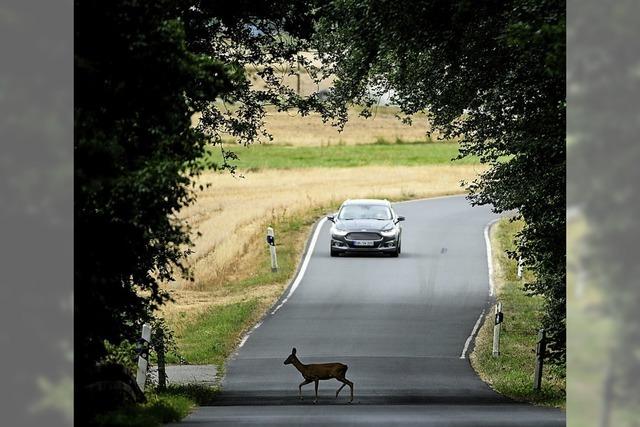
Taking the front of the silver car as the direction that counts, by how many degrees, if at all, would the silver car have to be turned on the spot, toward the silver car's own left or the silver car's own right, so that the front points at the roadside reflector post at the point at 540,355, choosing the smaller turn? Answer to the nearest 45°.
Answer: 0° — it already faces it

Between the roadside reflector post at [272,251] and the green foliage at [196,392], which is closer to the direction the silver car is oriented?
the green foliage
